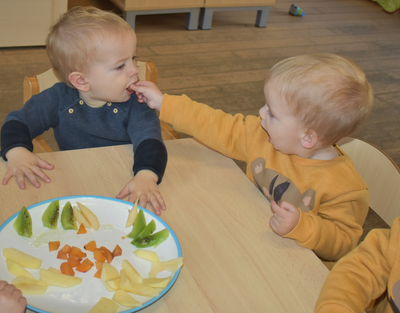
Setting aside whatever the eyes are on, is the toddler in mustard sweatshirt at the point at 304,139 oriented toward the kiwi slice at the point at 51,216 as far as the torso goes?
yes

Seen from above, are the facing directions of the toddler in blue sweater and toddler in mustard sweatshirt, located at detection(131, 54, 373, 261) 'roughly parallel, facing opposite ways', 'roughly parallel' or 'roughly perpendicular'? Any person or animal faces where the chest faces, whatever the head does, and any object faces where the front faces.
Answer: roughly perpendicular

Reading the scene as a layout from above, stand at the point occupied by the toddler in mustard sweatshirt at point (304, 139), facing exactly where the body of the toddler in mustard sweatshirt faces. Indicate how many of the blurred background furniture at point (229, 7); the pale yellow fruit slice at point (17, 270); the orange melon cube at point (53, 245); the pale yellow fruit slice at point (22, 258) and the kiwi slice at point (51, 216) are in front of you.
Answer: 4

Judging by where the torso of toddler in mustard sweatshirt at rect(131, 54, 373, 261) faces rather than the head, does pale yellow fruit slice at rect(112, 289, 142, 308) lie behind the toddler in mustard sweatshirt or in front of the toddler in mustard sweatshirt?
in front

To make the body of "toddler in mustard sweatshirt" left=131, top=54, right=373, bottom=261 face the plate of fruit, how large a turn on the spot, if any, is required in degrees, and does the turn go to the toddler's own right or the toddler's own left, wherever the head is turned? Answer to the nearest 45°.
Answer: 0° — they already face it

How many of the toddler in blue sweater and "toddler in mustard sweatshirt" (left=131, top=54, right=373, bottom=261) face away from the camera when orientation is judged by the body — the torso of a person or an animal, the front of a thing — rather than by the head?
0

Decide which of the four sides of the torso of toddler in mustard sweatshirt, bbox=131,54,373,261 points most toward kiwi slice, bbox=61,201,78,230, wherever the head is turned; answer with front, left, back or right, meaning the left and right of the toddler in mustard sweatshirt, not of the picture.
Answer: front

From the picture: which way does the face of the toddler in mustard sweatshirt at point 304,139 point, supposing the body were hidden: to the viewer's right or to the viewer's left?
to the viewer's left

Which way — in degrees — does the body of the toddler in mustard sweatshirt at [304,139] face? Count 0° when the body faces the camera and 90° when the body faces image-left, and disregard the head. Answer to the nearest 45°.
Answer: approximately 45°

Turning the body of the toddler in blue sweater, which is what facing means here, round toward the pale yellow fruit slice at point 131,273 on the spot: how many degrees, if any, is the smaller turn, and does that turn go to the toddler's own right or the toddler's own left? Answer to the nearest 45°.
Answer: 0° — they already face it

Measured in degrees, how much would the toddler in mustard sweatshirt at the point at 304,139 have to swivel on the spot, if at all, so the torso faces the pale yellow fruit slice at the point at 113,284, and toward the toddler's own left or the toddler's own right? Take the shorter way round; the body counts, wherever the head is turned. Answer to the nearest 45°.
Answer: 0° — they already face it
